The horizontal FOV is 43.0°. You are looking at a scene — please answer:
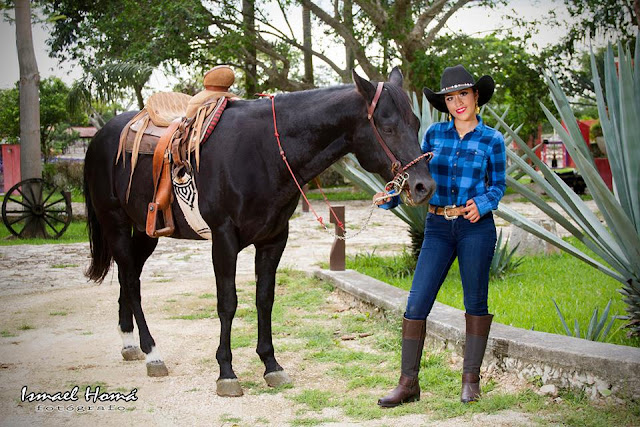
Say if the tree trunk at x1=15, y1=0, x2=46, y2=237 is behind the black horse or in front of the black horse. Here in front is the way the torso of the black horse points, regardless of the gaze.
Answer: behind

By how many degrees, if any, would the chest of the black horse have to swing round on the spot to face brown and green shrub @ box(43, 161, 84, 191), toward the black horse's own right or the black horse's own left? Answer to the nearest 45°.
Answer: approximately 135° to the black horse's own left

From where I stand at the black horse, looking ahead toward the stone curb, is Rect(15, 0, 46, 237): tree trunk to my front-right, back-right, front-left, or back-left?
back-left

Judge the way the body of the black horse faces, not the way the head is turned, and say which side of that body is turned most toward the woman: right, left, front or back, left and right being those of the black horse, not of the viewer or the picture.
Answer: front

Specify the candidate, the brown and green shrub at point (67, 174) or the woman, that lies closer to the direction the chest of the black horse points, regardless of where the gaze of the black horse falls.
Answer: the woman

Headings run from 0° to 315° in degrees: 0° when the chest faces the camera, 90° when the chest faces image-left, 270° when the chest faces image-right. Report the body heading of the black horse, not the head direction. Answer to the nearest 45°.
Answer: approximately 315°

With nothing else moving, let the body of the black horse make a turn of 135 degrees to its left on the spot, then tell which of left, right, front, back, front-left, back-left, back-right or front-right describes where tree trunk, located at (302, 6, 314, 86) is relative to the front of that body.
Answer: front

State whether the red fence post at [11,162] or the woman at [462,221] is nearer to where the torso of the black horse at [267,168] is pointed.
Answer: the woman

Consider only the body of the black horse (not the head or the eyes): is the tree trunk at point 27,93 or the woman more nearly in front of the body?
the woman
